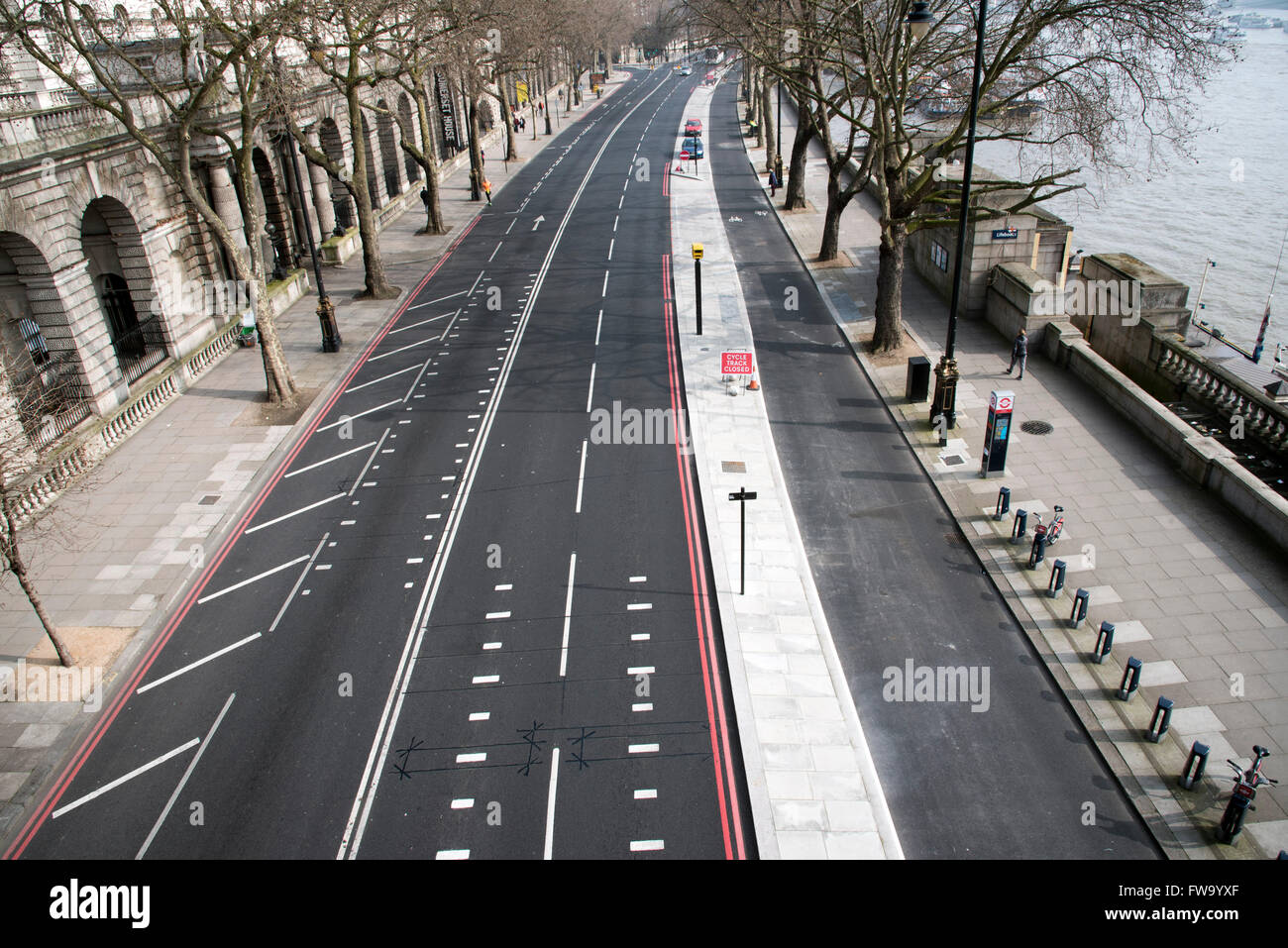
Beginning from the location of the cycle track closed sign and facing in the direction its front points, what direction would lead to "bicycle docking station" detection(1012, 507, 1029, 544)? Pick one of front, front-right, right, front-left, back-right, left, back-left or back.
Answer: front-left

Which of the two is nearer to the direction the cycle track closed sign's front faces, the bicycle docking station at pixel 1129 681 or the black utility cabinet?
the bicycle docking station

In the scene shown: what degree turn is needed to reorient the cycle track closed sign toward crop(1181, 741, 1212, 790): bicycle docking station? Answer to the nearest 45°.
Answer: approximately 45° to its left

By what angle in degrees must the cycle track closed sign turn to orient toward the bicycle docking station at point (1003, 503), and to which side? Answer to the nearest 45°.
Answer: approximately 45° to its left

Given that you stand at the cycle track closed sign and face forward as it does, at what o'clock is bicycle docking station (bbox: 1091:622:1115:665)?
The bicycle docking station is roughly at 11 o'clock from the cycle track closed sign.

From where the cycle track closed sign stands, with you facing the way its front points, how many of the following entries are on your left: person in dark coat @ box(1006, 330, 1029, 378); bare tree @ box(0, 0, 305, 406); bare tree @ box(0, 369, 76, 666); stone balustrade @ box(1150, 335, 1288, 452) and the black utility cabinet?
3

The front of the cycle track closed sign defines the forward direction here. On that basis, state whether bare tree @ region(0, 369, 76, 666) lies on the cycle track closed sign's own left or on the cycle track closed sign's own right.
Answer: on the cycle track closed sign's own right

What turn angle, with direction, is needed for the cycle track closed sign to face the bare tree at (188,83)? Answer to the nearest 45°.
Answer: approximately 90° to its right

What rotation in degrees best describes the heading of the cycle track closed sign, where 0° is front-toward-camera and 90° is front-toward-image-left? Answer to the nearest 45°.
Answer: approximately 0°

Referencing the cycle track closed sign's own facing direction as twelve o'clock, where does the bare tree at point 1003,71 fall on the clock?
The bare tree is roughly at 8 o'clock from the cycle track closed sign.

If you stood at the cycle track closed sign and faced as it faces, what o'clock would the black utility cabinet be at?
The black utility cabinet is roughly at 9 o'clock from the cycle track closed sign.
